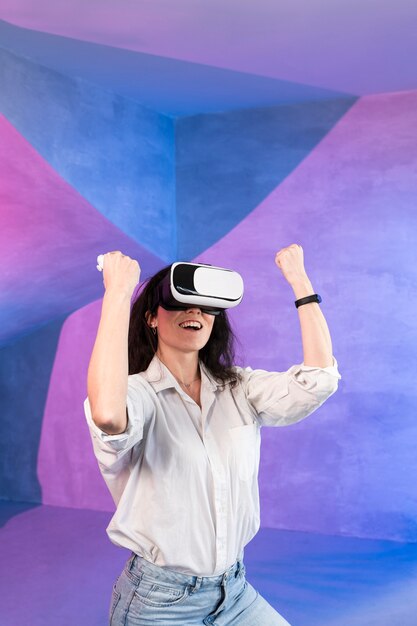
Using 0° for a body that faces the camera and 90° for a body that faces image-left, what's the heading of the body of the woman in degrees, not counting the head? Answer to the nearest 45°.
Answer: approximately 315°

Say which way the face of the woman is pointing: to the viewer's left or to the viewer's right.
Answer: to the viewer's right
